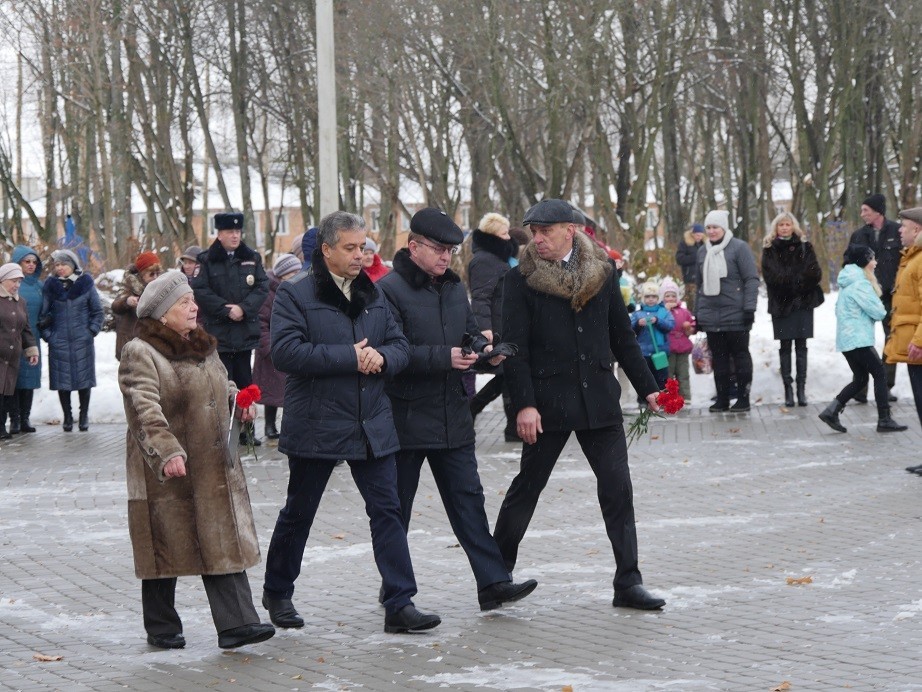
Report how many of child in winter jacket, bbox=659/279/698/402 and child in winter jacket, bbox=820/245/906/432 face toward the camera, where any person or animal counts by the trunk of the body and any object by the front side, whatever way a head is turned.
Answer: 1

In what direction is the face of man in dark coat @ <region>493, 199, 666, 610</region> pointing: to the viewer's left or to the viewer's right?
to the viewer's left

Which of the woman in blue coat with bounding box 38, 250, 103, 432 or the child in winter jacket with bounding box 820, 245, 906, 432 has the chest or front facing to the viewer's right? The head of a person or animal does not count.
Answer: the child in winter jacket

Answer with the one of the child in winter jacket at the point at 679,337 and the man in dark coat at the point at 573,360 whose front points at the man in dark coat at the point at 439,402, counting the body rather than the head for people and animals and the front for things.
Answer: the child in winter jacket

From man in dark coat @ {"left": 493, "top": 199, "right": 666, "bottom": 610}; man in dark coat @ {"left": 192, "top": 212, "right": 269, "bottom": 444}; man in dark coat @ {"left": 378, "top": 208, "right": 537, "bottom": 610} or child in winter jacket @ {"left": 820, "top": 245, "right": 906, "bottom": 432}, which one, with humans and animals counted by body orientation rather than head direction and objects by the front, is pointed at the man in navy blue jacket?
man in dark coat @ {"left": 192, "top": 212, "right": 269, "bottom": 444}

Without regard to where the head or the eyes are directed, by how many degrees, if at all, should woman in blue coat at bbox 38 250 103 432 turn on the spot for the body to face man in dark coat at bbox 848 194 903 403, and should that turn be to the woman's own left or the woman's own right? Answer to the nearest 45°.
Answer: approximately 90° to the woman's own left
